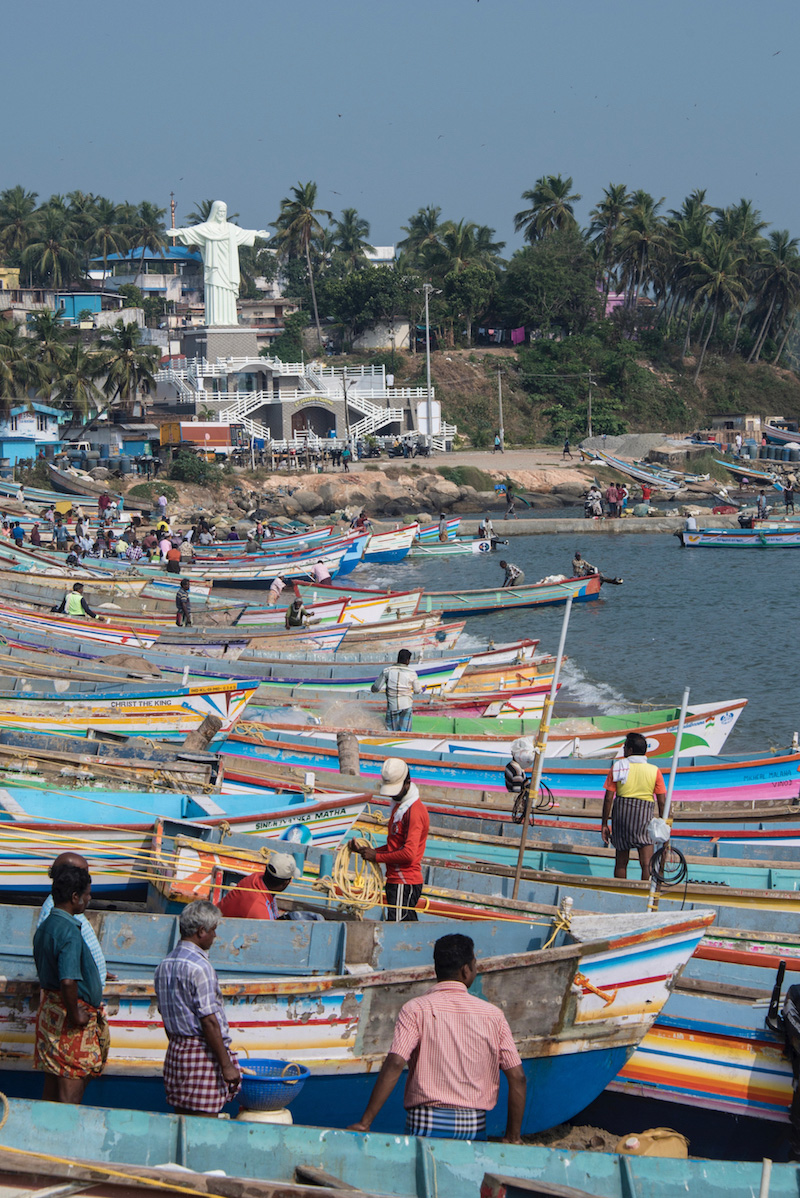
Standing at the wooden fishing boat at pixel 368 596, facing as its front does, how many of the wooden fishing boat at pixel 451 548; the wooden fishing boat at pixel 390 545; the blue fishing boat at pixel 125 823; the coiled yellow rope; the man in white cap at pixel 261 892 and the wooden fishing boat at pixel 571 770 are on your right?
4

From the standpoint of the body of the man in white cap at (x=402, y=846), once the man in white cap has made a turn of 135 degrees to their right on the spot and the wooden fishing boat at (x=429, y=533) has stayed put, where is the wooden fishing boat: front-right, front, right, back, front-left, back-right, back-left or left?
front-left

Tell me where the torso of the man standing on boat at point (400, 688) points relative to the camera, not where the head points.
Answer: away from the camera

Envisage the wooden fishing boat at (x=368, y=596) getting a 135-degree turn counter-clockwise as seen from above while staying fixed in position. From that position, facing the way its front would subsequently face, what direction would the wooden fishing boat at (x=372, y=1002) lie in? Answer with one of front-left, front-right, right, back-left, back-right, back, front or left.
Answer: back-left

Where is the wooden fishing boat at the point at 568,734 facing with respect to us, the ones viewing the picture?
facing to the right of the viewer

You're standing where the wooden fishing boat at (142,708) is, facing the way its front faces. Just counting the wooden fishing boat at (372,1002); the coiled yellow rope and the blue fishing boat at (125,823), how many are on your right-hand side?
3

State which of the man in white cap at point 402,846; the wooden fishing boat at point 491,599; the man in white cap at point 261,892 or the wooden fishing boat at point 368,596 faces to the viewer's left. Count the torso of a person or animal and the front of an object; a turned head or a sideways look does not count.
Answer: the man in white cap at point 402,846

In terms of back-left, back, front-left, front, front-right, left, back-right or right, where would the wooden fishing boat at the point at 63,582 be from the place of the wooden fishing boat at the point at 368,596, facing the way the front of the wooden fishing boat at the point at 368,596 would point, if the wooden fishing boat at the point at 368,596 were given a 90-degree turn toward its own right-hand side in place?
right

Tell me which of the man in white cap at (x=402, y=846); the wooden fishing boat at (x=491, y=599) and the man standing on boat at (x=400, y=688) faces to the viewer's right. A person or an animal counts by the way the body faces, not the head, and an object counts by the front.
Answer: the wooden fishing boat
